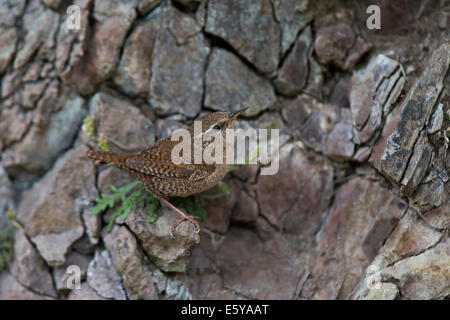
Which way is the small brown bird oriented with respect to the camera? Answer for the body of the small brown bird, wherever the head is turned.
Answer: to the viewer's right
